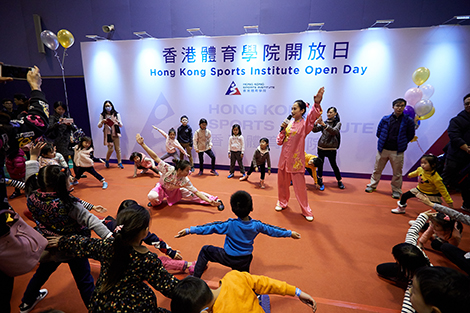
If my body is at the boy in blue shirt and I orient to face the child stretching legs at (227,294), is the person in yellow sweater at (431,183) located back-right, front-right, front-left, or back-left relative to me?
back-left

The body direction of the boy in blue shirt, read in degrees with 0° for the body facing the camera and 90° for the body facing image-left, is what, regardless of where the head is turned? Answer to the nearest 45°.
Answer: approximately 180°

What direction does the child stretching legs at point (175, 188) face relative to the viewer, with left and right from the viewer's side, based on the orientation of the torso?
facing the viewer and to the right of the viewer

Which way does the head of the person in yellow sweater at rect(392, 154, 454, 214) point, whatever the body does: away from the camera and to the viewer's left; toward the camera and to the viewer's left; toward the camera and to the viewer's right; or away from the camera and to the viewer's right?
toward the camera and to the viewer's left

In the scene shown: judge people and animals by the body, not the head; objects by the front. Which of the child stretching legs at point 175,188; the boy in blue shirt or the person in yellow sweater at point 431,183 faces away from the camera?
the boy in blue shirt

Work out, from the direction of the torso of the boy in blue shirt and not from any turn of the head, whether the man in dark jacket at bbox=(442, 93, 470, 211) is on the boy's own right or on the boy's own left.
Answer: on the boy's own right

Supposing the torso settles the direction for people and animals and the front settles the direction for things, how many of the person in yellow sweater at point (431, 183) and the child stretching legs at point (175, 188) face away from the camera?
0

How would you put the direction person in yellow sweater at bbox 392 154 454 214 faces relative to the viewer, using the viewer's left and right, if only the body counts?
facing the viewer and to the left of the viewer

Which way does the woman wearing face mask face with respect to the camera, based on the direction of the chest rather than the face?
toward the camera

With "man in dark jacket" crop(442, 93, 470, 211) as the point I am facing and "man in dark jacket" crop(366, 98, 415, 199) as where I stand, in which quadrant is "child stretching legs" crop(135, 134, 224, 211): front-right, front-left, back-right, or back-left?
back-right

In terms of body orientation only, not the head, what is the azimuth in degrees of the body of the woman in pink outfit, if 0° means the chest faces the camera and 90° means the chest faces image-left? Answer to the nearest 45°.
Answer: approximately 45°
